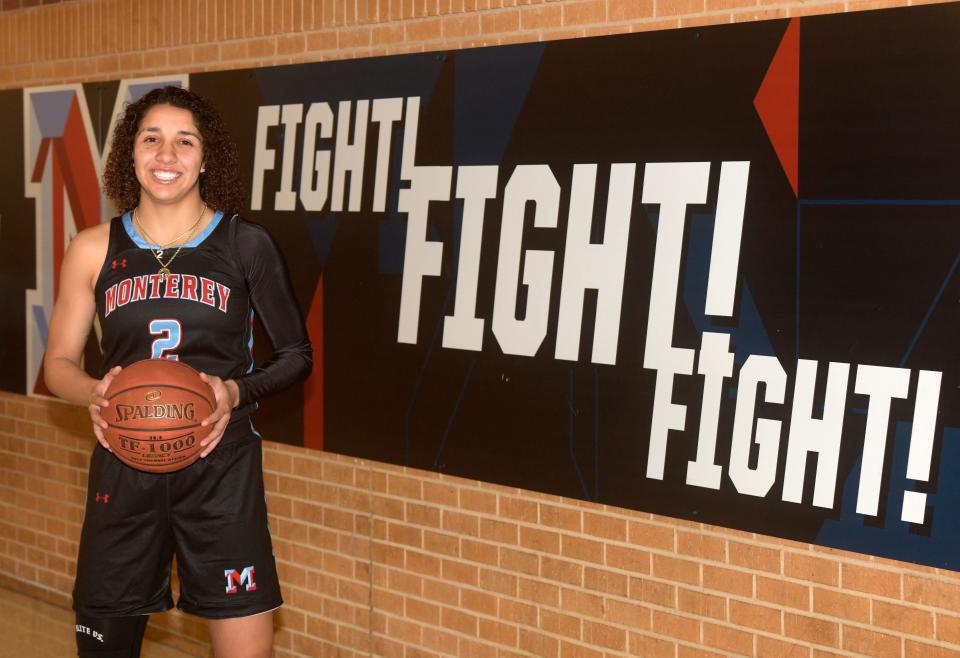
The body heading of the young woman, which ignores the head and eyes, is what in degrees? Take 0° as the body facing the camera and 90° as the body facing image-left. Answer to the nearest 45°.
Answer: approximately 0°
